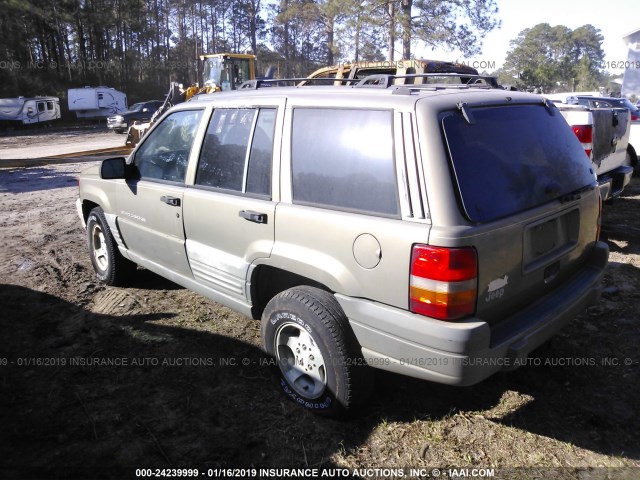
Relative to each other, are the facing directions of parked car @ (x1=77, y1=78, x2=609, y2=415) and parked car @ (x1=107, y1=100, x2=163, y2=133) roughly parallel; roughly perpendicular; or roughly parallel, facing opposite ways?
roughly perpendicular

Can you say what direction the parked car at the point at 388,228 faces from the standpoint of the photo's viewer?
facing away from the viewer and to the left of the viewer

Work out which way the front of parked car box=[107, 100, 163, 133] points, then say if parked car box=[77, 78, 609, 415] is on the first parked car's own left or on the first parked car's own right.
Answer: on the first parked car's own left

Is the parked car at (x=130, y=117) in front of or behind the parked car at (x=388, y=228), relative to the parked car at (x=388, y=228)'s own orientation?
in front
